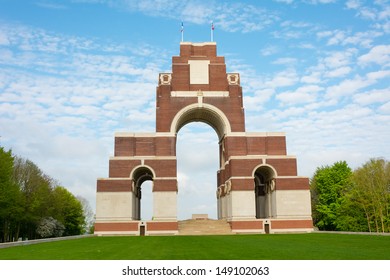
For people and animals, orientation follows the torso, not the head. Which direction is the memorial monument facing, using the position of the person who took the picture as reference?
facing the viewer
